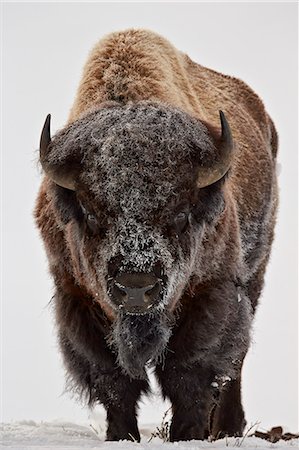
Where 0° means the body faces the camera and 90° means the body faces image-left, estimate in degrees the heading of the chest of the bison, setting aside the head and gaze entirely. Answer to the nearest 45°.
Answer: approximately 0°
